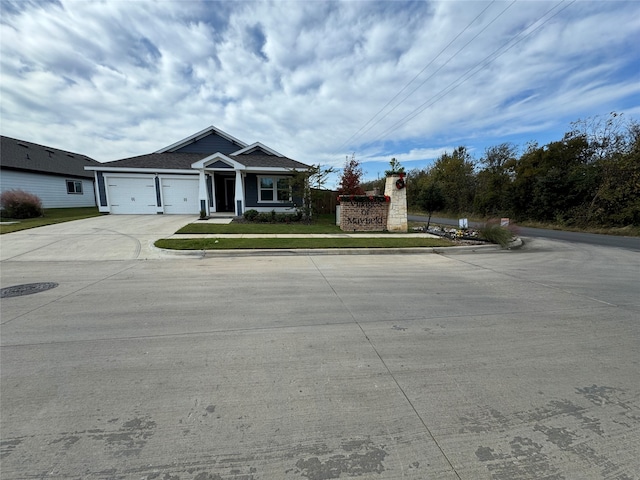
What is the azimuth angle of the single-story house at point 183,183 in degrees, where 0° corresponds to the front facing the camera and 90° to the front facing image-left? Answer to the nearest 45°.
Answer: approximately 0°

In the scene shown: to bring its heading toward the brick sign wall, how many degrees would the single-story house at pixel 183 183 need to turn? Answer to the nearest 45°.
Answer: approximately 45° to its left

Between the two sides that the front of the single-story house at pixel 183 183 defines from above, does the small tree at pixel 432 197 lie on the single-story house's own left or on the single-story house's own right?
on the single-story house's own left

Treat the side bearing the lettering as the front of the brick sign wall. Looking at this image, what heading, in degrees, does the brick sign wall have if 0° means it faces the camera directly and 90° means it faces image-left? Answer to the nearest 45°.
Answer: approximately 0°

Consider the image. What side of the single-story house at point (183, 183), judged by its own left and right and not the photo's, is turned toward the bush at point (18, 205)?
right

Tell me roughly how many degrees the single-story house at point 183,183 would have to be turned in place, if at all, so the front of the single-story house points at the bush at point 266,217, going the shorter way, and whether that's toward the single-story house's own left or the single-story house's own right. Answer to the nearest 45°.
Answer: approximately 45° to the single-story house's own left

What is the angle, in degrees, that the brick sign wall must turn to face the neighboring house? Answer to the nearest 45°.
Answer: approximately 90° to its right

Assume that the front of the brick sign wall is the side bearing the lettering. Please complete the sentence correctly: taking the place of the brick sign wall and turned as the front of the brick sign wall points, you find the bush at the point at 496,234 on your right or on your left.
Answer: on your left

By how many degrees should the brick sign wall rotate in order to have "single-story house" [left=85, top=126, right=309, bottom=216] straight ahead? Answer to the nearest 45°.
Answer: approximately 90° to its right

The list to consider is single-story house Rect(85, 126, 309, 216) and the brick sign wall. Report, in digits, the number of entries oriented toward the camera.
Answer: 2

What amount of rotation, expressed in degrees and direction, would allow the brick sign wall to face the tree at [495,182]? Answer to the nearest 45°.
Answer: approximately 135° to its left
